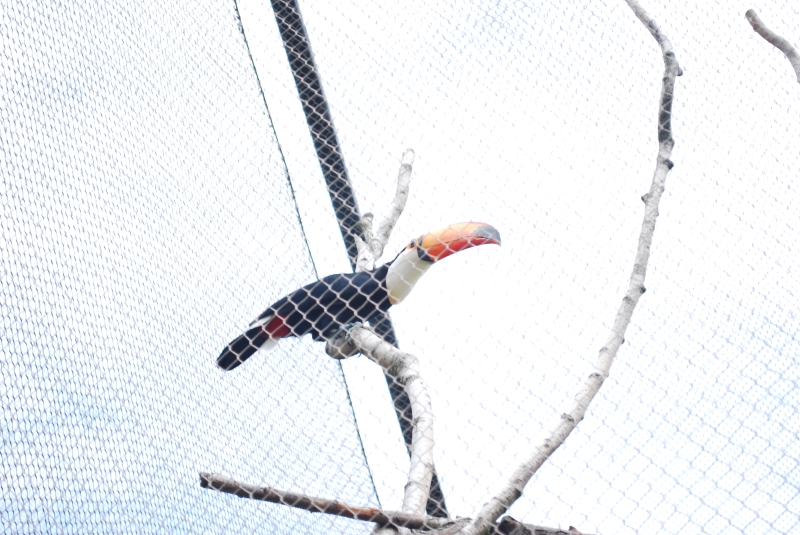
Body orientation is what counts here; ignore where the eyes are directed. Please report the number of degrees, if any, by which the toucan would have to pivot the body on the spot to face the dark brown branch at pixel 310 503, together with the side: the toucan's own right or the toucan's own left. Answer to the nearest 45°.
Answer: approximately 90° to the toucan's own right

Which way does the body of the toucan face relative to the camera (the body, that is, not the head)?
to the viewer's right
